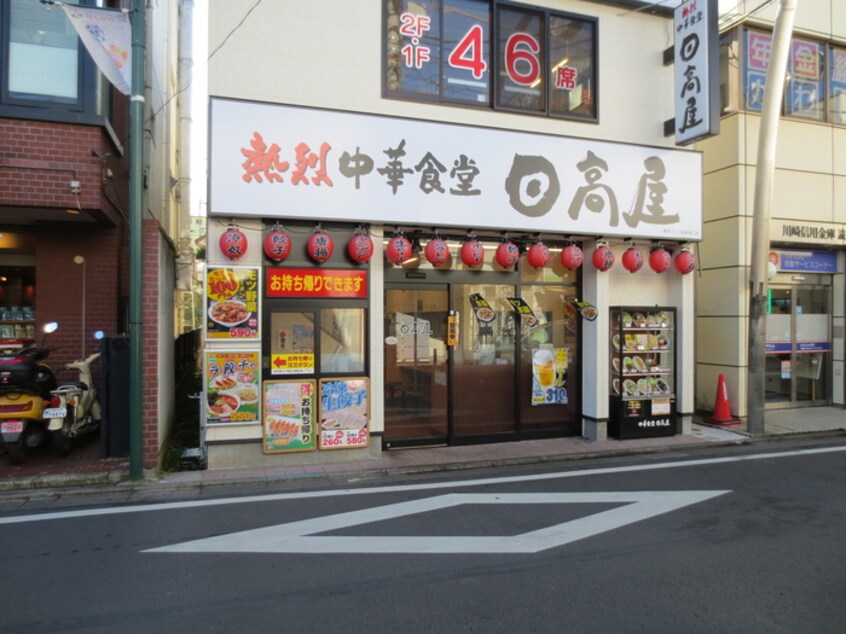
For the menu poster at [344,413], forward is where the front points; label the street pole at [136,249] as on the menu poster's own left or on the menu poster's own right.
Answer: on the menu poster's own right

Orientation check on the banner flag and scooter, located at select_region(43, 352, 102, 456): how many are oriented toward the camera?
1

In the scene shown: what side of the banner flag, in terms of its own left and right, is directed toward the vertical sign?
left

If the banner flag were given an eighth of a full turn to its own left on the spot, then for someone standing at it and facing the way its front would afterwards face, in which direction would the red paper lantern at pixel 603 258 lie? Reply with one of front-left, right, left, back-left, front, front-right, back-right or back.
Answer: front-left

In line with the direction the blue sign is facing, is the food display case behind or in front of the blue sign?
in front
